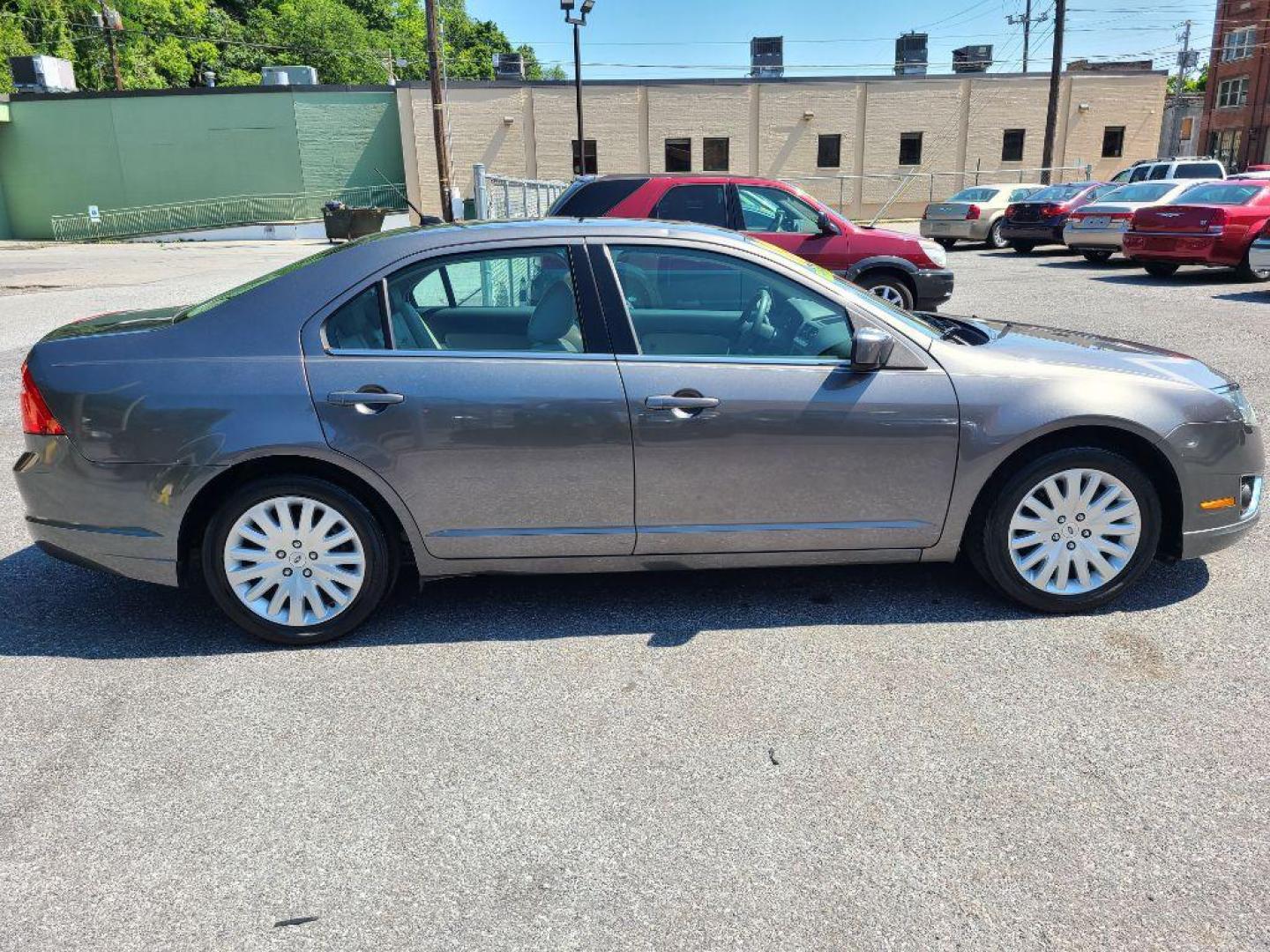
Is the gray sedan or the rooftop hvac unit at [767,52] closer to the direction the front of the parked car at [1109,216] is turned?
the rooftop hvac unit

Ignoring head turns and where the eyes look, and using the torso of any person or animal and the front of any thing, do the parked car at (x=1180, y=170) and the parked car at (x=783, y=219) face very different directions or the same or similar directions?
very different directions

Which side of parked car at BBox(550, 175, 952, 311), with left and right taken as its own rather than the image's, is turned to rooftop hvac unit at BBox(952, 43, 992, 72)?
left

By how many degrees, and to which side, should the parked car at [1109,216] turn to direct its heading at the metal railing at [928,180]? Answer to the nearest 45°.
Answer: approximately 45° to its left

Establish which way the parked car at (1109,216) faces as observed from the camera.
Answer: facing away from the viewer and to the right of the viewer

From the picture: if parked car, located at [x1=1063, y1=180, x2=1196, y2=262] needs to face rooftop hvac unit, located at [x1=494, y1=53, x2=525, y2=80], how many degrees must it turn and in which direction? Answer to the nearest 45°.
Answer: approximately 90° to its left

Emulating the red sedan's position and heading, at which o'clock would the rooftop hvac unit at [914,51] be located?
The rooftop hvac unit is roughly at 10 o'clock from the red sedan.

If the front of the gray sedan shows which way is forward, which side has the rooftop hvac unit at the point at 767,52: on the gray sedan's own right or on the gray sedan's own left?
on the gray sedan's own left

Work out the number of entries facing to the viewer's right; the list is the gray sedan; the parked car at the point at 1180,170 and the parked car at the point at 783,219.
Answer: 2

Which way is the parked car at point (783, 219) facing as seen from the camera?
to the viewer's right
